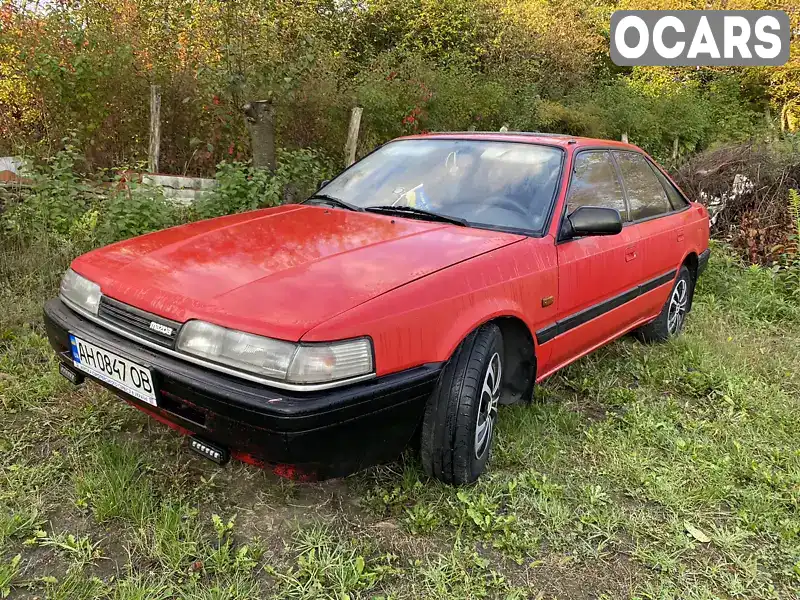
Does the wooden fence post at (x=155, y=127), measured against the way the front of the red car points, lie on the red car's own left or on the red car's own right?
on the red car's own right

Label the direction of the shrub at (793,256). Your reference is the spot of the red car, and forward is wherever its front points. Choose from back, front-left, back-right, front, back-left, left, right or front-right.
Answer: back

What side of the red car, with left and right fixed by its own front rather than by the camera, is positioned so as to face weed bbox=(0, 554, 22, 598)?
front

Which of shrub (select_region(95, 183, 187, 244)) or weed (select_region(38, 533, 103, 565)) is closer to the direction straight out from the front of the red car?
the weed

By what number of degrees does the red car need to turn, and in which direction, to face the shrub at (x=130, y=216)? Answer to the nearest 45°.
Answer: approximately 90° to its right

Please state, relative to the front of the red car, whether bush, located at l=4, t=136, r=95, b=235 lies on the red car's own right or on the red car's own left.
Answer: on the red car's own right

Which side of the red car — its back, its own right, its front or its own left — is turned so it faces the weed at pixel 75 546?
front

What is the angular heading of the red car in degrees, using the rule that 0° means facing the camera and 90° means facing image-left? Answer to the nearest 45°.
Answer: approximately 45°

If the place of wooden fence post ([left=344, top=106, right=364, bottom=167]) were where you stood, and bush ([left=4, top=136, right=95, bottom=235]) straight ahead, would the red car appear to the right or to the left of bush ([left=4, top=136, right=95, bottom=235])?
left
